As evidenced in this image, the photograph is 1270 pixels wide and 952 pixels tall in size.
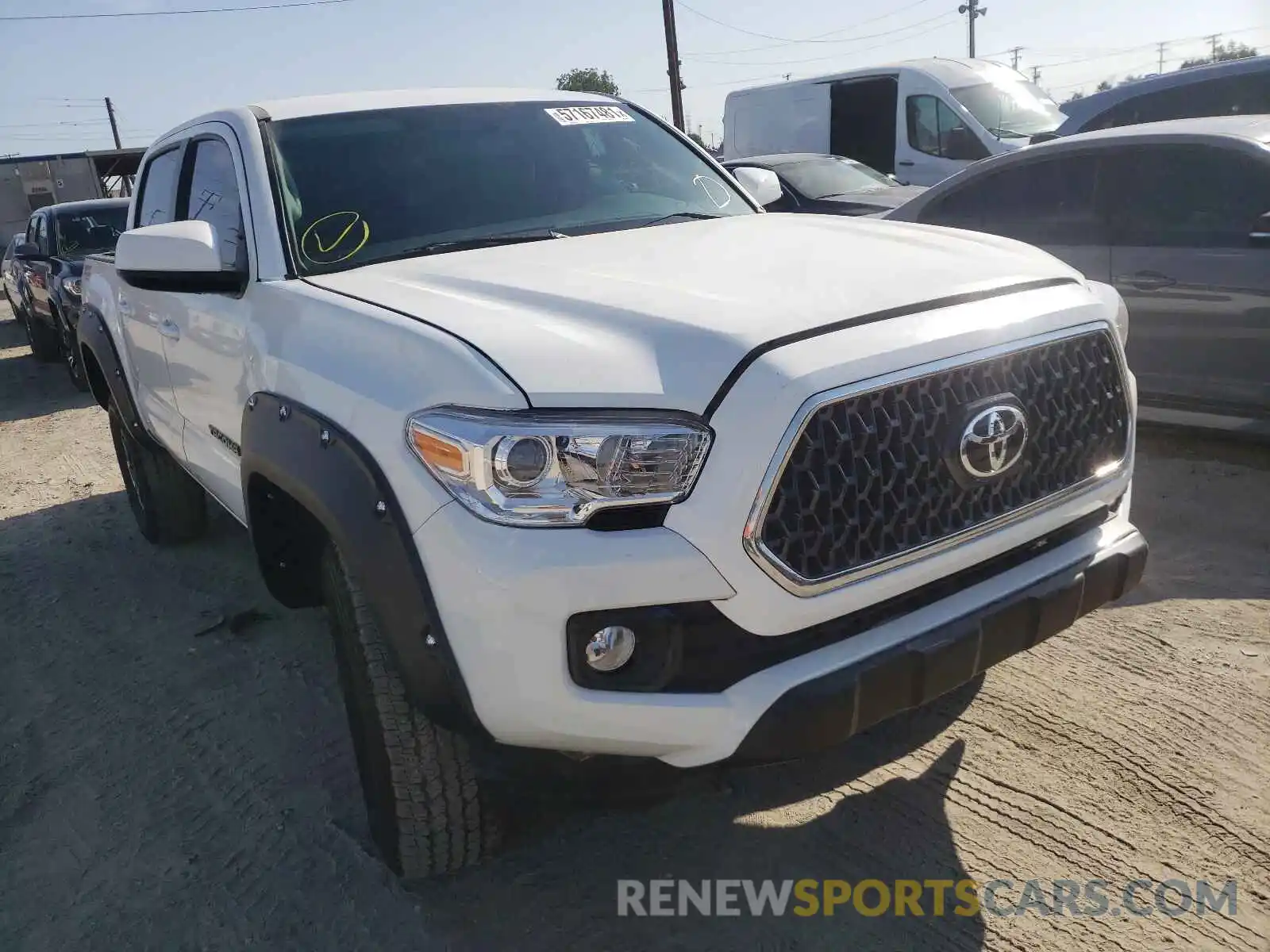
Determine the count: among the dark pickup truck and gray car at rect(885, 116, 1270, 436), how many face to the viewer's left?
0

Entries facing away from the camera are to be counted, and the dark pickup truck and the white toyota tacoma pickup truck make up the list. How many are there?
0

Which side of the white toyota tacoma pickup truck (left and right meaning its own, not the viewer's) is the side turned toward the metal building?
back

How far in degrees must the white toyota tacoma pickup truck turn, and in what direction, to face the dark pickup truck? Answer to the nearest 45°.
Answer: approximately 180°

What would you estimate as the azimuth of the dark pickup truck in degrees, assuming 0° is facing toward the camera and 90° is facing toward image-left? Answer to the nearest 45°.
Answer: approximately 315°

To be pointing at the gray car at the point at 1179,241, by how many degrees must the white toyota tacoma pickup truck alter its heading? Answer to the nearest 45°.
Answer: approximately 90° to its left

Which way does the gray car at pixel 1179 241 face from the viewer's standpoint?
to the viewer's right
